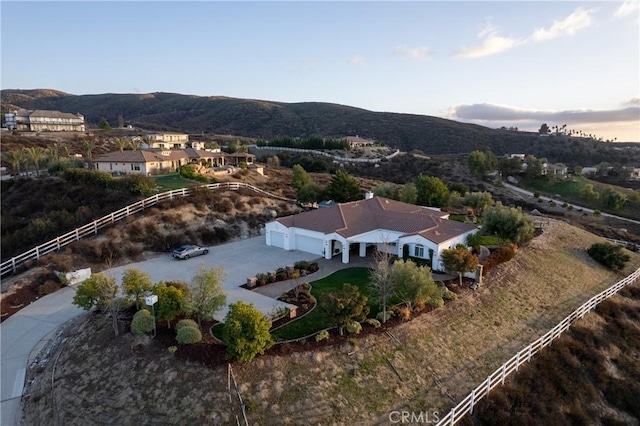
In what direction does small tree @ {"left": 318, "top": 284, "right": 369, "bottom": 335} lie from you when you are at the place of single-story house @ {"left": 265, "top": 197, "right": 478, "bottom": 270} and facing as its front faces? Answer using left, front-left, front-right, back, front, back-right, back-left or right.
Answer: front-left

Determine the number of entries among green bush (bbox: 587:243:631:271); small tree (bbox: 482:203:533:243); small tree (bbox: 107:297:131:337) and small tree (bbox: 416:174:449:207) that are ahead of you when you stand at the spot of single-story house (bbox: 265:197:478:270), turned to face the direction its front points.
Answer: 1

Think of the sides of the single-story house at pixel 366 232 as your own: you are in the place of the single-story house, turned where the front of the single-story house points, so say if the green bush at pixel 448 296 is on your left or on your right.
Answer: on your left

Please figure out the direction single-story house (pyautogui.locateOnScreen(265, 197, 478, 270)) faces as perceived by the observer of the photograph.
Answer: facing the viewer and to the left of the viewer

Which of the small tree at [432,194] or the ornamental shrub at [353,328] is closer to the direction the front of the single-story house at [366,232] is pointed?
the ornamental shrub

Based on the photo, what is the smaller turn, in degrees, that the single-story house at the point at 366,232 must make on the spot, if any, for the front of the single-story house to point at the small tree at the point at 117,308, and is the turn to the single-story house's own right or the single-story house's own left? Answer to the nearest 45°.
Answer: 0° — it already faces it

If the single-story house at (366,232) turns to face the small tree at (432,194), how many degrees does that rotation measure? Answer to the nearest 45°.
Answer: approximately 180°

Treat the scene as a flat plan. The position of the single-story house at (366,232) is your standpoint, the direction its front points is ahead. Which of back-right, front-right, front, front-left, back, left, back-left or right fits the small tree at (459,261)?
left

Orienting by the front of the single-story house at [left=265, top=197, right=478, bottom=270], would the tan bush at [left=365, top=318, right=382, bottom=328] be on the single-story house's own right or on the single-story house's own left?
on the single-story house's own left

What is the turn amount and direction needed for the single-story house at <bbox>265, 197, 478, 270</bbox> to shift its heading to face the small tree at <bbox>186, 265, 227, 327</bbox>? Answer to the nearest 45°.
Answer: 0° — it already faces it
